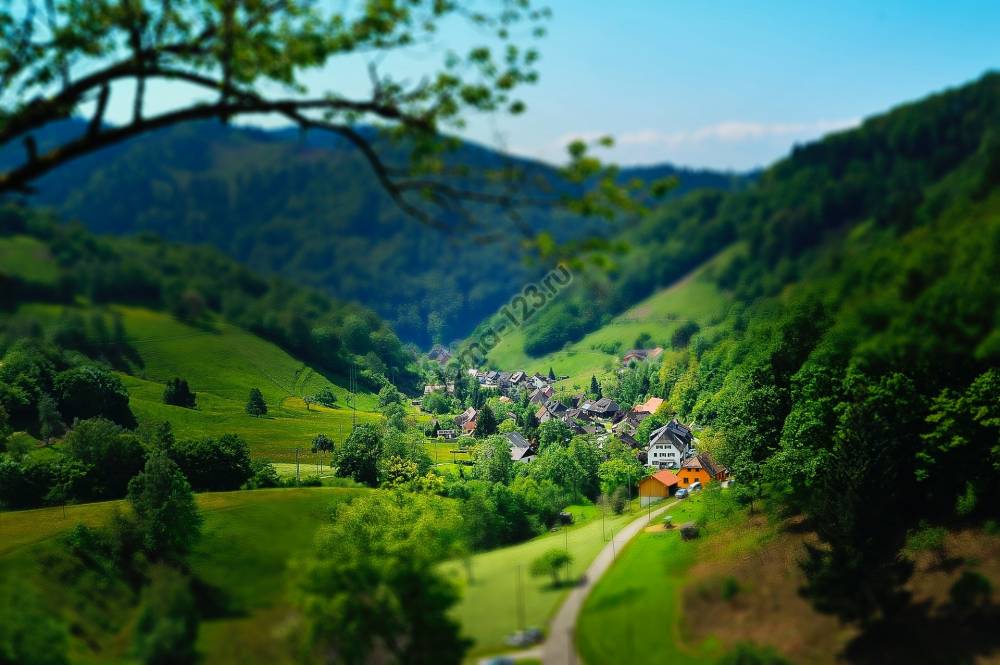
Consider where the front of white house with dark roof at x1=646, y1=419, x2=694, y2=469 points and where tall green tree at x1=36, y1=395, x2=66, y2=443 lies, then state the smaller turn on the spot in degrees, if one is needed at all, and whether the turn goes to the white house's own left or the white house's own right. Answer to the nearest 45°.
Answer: approximately 45° to the white house's own right

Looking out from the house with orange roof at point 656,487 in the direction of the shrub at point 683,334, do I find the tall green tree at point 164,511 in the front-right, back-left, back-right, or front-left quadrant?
back-left

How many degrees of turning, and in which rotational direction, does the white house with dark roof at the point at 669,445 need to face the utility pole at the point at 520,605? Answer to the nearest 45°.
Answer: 0° — it already faces it

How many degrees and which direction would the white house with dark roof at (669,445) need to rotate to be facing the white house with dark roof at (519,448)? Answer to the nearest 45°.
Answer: approximately 45° to its right

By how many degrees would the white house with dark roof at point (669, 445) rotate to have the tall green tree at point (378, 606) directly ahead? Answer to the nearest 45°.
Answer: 0° — it already faces it

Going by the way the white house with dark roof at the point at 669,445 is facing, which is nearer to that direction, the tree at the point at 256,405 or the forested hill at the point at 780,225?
the tree

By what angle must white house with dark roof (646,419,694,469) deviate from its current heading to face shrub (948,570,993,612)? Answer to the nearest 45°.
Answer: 0° — it already faces it

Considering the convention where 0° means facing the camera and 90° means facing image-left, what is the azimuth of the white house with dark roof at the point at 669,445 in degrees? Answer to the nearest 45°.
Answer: approximately 0°
